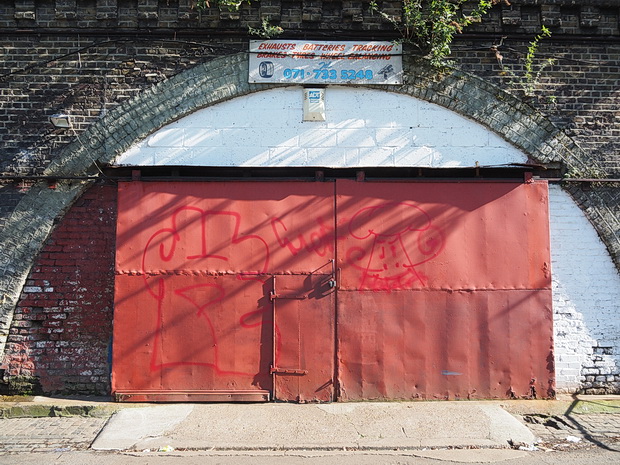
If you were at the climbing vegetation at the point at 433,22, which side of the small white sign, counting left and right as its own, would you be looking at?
left

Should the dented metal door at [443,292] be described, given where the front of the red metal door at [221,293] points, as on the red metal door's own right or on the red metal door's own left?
on the red metal door's own left

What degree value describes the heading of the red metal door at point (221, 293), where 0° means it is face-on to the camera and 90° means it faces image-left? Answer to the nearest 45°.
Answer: approximately 0°
